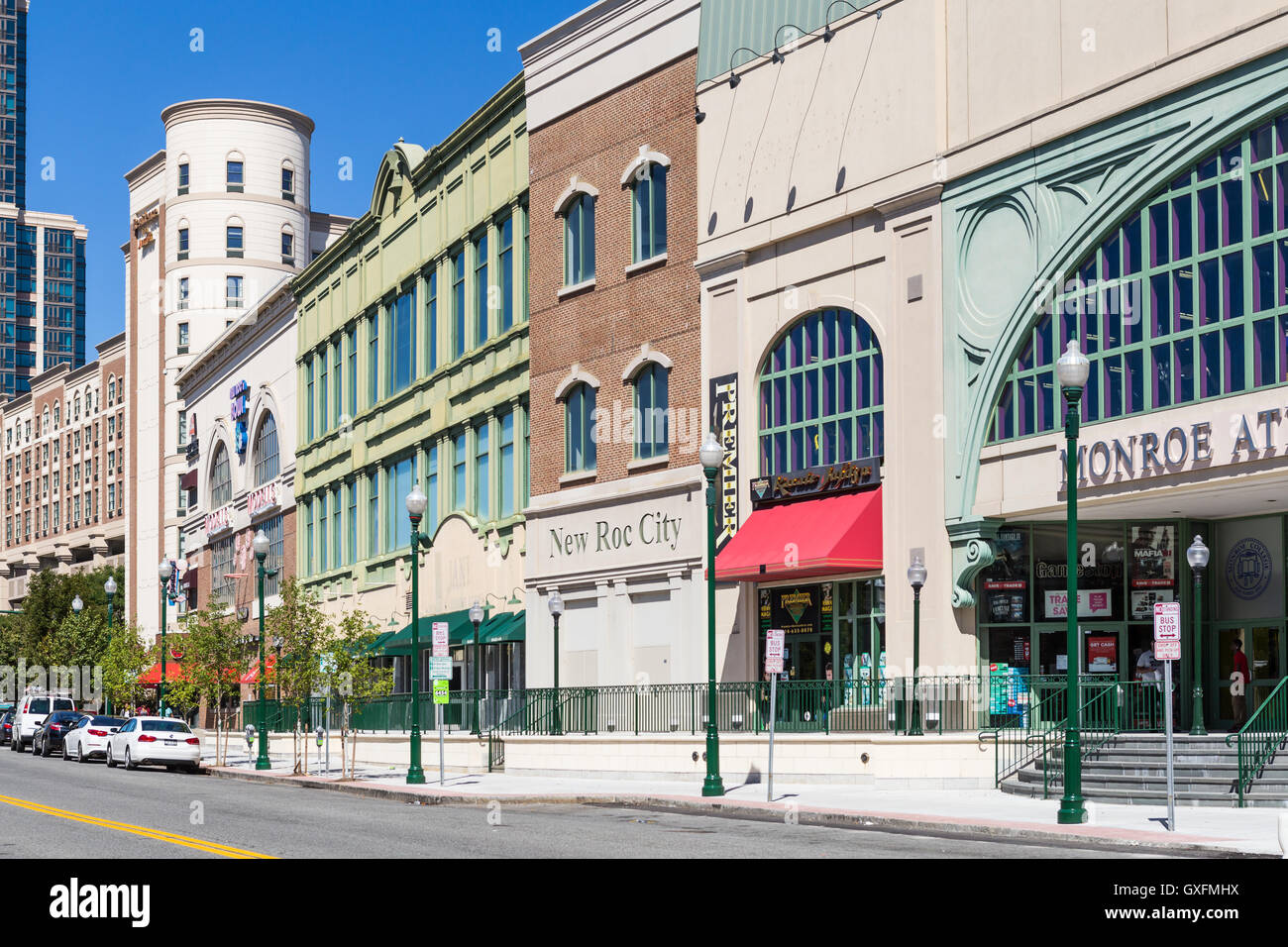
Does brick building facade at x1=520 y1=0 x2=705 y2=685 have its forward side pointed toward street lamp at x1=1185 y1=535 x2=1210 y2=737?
no

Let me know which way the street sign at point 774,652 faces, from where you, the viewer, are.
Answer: facing the viewer

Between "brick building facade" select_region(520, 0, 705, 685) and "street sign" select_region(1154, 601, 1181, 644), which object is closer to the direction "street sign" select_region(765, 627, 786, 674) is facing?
the street sign

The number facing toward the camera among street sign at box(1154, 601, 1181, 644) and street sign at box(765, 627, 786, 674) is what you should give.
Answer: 2

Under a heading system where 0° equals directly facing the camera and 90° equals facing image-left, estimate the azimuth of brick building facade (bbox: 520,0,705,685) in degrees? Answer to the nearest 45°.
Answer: approximately 45°

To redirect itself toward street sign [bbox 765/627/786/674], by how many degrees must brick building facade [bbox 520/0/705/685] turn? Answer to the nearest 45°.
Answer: approximately 45° to its left

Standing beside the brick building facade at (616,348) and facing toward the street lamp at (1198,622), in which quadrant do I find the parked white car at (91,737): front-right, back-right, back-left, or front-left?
back-right

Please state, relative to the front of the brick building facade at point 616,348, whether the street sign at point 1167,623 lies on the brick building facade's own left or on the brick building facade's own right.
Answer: on the brick building facade's own left

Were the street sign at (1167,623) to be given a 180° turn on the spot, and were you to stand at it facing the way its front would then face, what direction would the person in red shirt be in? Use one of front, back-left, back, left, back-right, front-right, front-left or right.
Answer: front

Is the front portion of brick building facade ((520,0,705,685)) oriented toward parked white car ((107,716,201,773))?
no

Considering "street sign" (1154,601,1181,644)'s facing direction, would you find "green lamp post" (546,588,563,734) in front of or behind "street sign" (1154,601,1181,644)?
behind

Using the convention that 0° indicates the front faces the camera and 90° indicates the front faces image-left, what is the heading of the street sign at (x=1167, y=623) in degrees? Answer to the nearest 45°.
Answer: approximately 0°

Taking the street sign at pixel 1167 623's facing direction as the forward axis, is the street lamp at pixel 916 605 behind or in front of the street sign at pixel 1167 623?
behind

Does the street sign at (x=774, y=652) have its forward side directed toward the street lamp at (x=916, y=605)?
no

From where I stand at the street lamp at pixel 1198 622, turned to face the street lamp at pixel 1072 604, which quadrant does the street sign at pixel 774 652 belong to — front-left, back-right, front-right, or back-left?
front-right

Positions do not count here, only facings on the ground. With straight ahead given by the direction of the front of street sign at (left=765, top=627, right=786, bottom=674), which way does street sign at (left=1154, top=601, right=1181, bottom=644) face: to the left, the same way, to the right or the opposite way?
the same way
